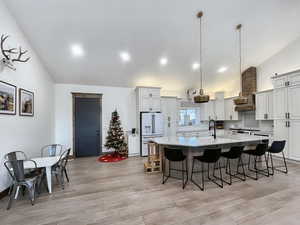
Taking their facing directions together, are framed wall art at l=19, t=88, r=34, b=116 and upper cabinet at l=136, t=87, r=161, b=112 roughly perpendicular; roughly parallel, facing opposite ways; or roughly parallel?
roughly perpendicular

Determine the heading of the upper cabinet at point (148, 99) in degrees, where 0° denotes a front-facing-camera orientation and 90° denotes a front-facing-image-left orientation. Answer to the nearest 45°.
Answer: approximately 0°

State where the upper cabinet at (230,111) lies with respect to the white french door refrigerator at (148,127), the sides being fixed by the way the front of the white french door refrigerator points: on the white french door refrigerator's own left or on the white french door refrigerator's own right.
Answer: on the white french door refrigerator's own left

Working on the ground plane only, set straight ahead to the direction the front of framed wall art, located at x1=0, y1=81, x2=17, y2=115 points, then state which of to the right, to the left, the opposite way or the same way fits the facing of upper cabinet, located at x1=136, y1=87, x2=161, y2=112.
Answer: to the right

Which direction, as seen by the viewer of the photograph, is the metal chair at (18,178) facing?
facing away from the viewer and to the right of the viewer

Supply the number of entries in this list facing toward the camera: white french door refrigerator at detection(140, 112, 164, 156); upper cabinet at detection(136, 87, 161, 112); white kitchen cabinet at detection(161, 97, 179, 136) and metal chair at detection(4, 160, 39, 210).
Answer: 3

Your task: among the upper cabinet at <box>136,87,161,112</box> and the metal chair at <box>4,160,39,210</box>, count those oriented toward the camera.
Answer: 1
